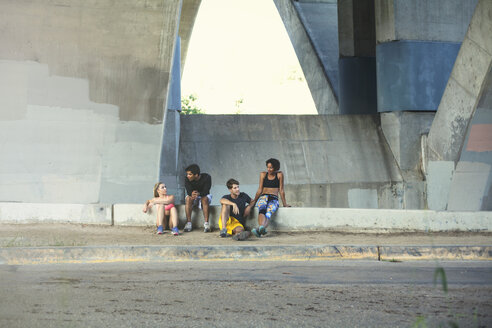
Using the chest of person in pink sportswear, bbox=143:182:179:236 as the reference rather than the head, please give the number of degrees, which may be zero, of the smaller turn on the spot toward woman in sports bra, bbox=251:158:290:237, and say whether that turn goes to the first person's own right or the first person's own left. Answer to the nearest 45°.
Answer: approximately 90° to the first person's own left

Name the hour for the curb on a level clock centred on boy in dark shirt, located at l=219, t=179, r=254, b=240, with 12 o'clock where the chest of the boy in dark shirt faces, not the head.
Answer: The curb is roughly at 12 o'clock from the boy in dark shirt.

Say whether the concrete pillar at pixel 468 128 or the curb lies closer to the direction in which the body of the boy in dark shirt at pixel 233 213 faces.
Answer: the curb

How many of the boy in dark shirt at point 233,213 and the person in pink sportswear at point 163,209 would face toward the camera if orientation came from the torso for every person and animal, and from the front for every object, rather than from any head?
2

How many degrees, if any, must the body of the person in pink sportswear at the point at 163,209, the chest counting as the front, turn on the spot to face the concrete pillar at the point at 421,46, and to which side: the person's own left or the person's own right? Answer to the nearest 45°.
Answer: approximately 135° to the person's own left

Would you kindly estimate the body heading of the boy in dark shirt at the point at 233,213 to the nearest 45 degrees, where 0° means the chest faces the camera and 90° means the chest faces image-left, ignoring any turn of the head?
approximately 0°

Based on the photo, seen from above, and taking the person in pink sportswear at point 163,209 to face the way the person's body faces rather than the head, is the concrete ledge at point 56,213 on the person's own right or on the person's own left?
on the person's own right

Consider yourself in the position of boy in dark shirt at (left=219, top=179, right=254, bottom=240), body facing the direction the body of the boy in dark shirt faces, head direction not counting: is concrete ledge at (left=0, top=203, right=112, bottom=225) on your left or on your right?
on your right

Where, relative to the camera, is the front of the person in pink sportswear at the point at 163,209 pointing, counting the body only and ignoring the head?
toward the camera

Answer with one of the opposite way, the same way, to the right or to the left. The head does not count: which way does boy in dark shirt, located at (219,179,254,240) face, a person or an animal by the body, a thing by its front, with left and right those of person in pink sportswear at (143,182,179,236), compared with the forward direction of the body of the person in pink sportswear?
the same way
